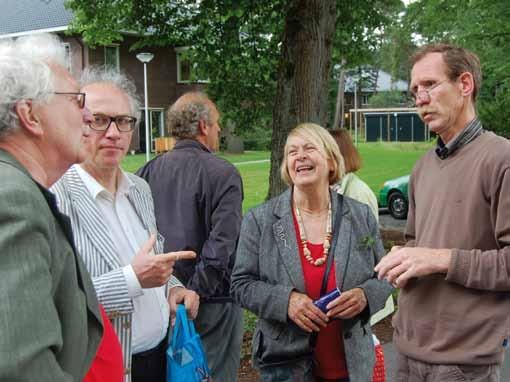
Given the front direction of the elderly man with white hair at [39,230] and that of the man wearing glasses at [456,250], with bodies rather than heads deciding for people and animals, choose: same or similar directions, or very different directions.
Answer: very different directions

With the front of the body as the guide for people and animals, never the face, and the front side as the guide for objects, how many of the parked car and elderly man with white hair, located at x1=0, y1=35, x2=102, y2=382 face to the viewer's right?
1

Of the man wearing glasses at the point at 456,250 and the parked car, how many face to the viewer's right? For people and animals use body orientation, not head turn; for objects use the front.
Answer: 0

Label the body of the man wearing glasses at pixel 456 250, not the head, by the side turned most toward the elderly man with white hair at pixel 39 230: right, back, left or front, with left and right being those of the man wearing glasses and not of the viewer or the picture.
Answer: front

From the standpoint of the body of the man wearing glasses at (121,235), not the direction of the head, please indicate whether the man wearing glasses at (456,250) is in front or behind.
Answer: in front

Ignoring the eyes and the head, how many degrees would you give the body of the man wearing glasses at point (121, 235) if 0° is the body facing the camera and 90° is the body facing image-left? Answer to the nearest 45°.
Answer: approximately 315°

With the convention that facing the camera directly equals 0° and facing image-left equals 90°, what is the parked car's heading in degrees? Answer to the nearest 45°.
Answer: approximately 45°

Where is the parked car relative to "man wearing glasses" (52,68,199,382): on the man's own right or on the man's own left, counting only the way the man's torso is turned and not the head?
on the man's own left

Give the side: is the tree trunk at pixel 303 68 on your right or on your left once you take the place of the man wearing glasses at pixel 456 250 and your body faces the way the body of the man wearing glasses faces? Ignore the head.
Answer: on your right

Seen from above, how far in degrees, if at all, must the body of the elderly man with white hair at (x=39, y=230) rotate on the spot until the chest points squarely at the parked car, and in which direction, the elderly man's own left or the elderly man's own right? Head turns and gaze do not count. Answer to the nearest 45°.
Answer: approximately 45° to the elderly man's own left

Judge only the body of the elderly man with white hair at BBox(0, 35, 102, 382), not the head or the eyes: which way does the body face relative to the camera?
to the viewer's right

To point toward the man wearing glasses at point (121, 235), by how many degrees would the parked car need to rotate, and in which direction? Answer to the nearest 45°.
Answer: approximately 45° to its left
